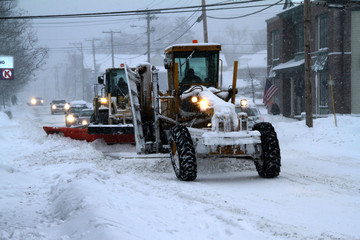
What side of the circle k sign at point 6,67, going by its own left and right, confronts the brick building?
left

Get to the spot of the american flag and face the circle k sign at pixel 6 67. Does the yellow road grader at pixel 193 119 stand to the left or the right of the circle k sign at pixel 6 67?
left

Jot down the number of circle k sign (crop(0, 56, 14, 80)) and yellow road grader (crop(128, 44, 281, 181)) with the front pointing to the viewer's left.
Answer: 0

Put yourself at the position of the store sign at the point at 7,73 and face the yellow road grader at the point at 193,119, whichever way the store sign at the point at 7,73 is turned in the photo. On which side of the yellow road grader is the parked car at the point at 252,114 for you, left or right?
left

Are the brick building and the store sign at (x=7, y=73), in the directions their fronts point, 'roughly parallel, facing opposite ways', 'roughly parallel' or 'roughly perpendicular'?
roughly perpendicular

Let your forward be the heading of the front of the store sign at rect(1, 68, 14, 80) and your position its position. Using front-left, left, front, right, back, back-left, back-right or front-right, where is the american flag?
left

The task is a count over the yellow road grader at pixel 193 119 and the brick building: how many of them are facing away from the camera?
0

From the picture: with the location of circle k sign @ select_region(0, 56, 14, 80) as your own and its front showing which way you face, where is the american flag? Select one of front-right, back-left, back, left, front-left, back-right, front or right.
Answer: left

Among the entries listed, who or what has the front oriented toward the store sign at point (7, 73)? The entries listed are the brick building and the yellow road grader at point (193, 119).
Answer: the brick building

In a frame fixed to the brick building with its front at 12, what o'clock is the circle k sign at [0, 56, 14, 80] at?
The circle k sign is roughly at 12 o'clock from the brick building.

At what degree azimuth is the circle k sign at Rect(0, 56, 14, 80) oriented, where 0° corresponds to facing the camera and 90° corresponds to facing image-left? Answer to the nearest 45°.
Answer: approximately 0°

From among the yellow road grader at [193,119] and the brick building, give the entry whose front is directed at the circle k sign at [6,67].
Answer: the brick building

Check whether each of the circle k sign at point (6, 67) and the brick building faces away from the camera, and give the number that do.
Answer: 0
